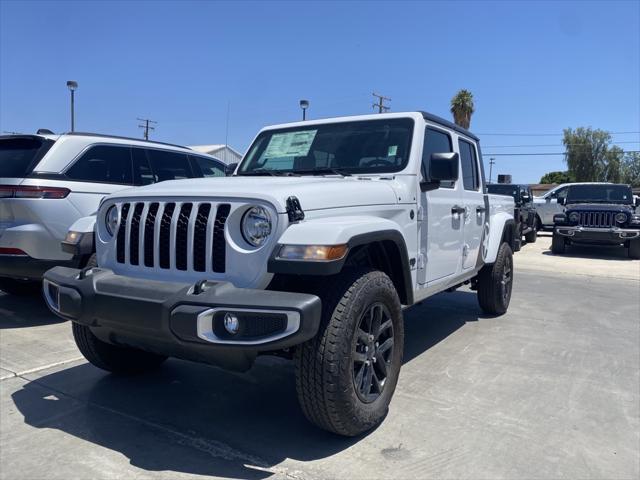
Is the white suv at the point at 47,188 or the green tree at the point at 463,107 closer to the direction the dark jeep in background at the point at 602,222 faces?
the white suv

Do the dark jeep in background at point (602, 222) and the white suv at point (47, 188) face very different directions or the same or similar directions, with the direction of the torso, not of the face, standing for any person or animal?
very different directions

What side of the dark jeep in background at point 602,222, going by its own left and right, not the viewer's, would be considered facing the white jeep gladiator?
front

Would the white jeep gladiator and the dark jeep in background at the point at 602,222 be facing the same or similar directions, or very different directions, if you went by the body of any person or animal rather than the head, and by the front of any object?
same or similar directions

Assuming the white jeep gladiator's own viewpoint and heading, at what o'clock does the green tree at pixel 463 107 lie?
The green tree is roughly at 5 o'clock from the white jeep gladiator.

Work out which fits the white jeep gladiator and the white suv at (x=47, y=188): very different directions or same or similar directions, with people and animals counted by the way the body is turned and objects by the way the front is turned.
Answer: very different directions

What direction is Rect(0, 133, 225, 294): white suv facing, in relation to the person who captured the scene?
facing away from the viewer and to the right of the viewer

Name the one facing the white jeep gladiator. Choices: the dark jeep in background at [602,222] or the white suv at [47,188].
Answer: the dark jeep in background

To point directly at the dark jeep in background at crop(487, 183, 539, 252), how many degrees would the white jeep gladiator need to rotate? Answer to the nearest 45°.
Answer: approximately 180°

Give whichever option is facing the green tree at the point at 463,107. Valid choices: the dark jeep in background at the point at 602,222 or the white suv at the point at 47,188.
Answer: the white suv

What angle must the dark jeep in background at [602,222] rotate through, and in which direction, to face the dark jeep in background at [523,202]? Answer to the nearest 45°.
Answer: approximately 135° to its right

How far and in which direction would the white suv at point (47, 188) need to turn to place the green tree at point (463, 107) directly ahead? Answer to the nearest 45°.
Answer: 0° — it already faces it

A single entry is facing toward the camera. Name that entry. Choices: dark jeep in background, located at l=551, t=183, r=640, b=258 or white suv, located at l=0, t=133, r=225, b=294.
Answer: the dark jeep in background

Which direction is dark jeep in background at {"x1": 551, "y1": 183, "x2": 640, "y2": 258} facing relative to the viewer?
toward the camera

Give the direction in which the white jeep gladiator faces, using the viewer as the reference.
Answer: facing the viewer and to the left of the viewer

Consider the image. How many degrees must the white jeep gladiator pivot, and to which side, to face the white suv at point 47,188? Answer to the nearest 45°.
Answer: approximately 90° to its right

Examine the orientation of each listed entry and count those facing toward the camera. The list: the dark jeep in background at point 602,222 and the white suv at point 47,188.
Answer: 1
